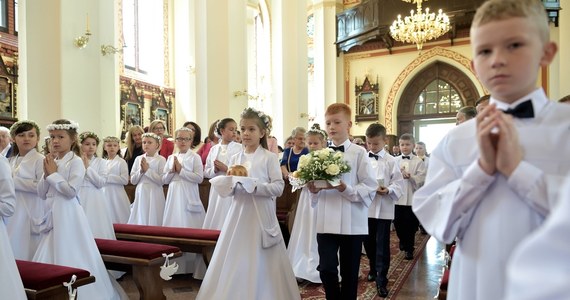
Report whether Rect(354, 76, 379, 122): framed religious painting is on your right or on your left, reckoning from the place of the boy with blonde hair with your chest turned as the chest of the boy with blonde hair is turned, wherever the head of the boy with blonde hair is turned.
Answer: on your right

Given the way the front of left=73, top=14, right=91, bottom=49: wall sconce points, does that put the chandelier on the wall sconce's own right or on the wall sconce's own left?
on the wall sconce's own left

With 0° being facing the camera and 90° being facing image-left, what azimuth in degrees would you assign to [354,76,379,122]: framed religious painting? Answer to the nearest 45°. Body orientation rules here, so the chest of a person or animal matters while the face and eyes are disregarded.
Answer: approximately 0°

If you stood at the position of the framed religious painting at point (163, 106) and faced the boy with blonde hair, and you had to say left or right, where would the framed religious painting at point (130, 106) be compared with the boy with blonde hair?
right

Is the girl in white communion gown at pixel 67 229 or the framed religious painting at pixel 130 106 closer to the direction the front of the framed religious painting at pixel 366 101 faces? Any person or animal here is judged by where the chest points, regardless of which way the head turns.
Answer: the girl in white communion gown

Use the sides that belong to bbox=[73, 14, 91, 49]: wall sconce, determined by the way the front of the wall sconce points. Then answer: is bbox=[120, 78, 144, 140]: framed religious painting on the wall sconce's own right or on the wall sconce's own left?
on the wall sconce's own left

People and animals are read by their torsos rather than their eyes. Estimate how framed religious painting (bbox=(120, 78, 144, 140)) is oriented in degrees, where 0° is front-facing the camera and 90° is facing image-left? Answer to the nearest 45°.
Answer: approximately 315°
